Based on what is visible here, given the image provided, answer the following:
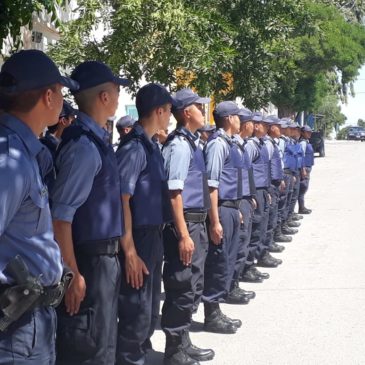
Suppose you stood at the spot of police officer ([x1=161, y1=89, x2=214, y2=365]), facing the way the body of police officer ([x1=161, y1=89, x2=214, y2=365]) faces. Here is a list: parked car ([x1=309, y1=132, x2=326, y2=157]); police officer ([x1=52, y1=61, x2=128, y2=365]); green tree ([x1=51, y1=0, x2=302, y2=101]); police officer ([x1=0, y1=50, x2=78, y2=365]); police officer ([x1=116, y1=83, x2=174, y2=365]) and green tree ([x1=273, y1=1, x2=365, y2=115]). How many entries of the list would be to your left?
3
